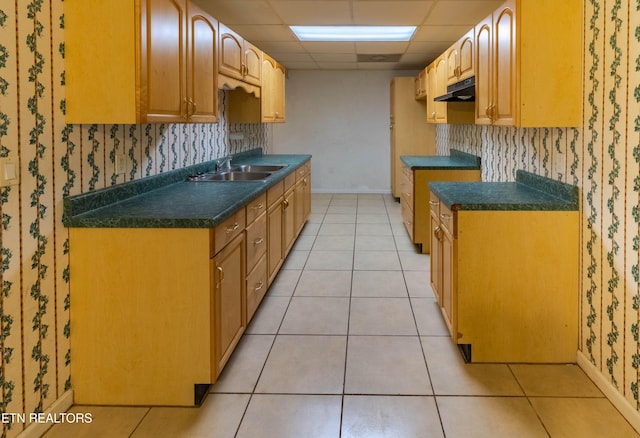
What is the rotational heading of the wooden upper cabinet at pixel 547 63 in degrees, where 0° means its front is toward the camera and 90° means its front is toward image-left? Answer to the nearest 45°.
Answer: approximately 90°

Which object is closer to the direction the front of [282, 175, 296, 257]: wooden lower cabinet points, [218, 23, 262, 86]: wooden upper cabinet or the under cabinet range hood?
the under cabinet range hood

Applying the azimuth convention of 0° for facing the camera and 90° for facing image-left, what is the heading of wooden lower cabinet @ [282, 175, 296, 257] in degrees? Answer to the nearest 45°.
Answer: approximately 270°

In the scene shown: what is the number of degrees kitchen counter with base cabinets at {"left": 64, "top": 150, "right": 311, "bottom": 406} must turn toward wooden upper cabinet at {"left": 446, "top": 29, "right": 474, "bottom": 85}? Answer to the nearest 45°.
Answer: approximately 45° to its left

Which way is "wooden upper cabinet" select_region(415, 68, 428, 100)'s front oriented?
to the viewer's left

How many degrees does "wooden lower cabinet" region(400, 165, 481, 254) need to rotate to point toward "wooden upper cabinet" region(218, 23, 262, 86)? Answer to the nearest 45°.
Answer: approximately 45° to its left

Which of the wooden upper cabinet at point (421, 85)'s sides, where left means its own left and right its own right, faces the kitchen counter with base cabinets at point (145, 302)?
left

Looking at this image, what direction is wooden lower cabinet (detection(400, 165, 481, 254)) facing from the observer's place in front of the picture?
facing to the left of the viewer
